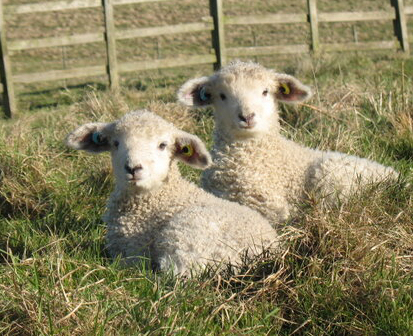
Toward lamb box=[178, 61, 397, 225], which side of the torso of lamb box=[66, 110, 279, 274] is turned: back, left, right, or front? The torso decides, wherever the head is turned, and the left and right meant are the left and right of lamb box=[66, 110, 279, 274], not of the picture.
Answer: back

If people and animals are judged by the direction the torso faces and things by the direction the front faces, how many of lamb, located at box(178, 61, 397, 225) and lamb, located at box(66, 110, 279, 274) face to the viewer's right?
0

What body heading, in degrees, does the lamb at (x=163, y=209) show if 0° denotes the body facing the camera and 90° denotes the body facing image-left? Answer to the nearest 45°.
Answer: approximately 45°

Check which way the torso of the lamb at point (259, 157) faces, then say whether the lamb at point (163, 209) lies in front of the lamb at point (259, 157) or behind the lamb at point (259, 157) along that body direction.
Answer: in front

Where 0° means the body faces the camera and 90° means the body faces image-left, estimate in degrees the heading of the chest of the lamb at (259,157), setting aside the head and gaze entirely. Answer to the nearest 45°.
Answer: approximately 45°
